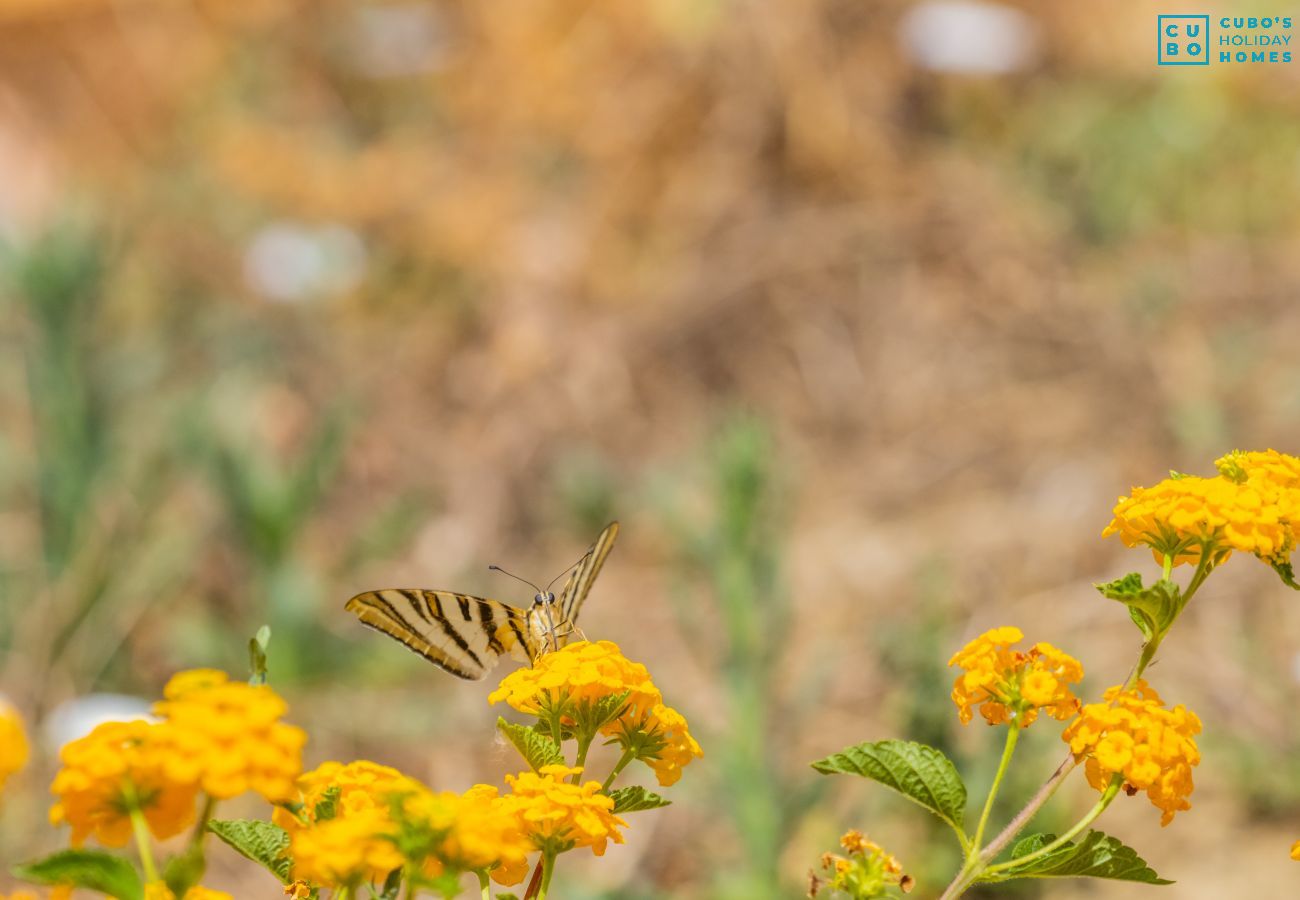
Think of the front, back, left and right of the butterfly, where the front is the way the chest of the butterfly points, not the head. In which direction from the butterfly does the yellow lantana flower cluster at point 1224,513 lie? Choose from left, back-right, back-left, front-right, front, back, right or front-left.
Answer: front-left

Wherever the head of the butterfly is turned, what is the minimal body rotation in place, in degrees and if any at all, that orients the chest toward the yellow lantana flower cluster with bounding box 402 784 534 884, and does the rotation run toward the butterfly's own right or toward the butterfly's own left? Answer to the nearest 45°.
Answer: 0° — it already faces it

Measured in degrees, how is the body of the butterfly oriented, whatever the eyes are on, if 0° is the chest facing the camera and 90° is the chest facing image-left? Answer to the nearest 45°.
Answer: approximately 0°

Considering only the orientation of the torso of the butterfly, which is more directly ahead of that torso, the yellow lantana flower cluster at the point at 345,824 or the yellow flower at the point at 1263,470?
the yellow lantana flower cluster

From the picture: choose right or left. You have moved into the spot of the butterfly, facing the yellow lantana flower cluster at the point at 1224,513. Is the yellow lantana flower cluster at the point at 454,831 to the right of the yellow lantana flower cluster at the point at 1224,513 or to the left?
right

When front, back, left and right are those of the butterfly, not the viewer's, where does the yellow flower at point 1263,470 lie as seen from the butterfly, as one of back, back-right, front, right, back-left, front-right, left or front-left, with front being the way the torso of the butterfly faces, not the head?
front-left
